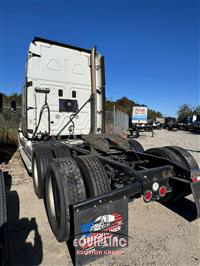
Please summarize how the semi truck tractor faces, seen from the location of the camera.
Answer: facing away from the viewer and to the left of the viewer
